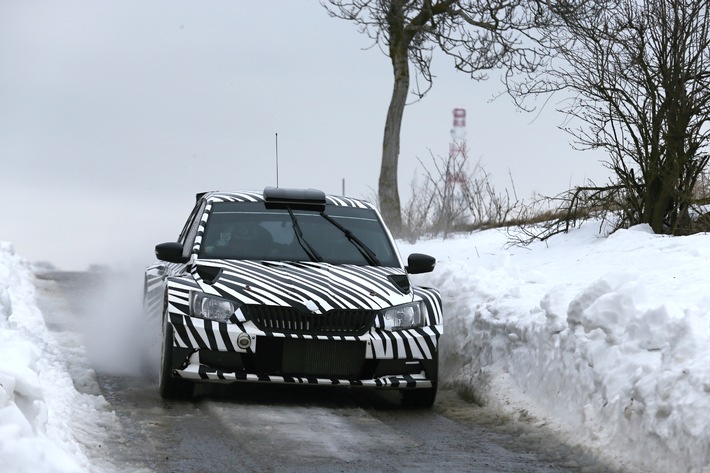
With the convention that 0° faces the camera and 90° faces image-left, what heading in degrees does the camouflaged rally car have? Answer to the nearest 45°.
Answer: approximately 0°
